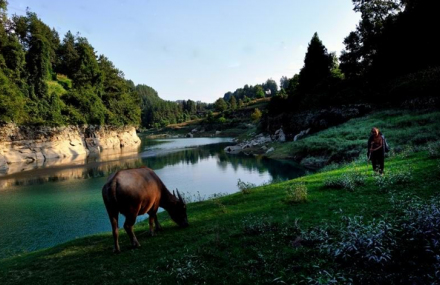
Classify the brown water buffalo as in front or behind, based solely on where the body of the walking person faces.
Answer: in front

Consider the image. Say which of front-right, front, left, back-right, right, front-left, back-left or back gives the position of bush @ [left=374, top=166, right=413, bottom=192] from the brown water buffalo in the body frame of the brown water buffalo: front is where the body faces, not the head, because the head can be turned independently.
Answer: front-right

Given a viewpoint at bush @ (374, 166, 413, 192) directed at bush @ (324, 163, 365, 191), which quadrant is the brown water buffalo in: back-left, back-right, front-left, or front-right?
front-left

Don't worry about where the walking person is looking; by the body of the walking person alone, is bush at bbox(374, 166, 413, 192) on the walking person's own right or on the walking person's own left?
on the walking person's own left

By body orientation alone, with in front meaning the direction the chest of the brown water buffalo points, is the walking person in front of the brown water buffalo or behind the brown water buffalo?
in front

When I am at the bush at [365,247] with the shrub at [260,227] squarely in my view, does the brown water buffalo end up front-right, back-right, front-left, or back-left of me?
front-left

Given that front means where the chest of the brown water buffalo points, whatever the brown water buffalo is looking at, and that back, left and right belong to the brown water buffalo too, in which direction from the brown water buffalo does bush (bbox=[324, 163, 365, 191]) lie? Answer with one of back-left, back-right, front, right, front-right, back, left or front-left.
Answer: front-right

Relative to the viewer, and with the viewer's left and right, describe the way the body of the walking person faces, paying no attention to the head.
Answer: facing the viewer and to the left of the viewer

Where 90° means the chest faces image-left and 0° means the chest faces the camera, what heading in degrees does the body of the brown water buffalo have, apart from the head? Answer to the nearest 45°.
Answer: approximately 225°
